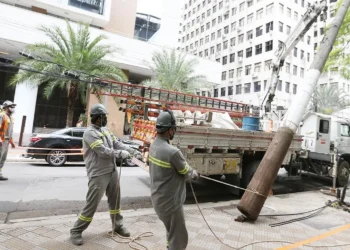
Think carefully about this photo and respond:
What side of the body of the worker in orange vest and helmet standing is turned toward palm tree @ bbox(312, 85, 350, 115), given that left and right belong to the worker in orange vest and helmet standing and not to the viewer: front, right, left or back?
front

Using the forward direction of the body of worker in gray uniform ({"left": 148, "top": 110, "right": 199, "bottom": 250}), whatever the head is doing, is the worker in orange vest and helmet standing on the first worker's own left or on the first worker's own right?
on the first worker's own left

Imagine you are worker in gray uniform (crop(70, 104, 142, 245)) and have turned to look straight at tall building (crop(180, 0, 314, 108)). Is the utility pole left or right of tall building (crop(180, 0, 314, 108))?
right

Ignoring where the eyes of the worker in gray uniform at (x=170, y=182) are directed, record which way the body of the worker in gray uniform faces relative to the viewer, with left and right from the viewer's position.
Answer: facing away from the viewer and to the right of the viewer

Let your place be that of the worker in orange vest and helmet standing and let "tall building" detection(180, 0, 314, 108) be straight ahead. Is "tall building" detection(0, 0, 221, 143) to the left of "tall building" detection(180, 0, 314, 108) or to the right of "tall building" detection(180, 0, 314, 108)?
left

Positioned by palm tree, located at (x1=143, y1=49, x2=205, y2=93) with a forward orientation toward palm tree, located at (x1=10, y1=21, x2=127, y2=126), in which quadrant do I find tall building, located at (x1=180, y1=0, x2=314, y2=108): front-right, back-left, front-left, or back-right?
back-right

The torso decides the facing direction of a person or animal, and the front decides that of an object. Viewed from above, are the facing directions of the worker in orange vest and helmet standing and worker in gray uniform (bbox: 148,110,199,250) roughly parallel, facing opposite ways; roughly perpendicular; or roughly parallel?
roughly parallel

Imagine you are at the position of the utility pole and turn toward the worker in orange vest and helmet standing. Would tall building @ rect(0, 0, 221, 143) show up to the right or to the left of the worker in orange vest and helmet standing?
right

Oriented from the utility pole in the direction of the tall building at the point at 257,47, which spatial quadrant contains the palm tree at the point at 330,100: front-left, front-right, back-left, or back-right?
front-right

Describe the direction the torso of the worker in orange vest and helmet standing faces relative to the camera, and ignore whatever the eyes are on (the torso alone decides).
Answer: to the viewer's right

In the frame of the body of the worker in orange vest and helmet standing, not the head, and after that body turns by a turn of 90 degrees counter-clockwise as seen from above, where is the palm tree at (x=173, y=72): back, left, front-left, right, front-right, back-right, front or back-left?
front-right

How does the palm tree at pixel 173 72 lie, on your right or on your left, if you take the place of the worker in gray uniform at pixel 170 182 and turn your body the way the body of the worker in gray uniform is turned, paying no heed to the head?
on your left

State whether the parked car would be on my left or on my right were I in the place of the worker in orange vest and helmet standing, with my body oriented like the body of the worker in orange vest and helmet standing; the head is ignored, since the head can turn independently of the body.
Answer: on my left

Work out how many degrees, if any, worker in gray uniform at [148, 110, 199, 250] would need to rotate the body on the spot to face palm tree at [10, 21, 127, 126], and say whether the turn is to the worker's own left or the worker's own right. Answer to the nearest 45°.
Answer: approximately 90° to the worker's own left
